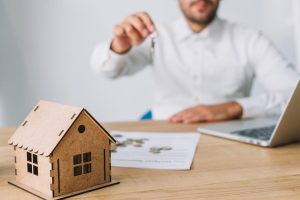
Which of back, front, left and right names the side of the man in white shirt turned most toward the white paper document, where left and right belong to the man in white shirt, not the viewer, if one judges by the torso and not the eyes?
front

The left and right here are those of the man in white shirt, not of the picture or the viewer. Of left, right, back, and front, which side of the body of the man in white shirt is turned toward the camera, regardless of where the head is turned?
front

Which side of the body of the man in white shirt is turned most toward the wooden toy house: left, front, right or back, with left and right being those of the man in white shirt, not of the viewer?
front

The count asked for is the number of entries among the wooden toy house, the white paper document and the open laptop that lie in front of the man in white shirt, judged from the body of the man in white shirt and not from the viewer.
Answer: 3

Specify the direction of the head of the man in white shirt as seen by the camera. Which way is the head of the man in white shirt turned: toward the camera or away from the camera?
toward the camera

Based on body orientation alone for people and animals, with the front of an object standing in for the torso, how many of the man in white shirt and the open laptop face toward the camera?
1

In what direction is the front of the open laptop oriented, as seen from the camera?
facing away from the viewer and to the left of the viewer

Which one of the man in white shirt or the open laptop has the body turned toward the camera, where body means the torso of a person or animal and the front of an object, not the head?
the man in white shirt

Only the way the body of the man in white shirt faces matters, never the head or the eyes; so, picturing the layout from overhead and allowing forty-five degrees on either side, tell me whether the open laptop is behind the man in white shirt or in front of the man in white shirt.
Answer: in front

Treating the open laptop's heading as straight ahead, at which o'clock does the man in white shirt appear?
The man in white shirt is roughly at 1 o'clock from the open laptop.
